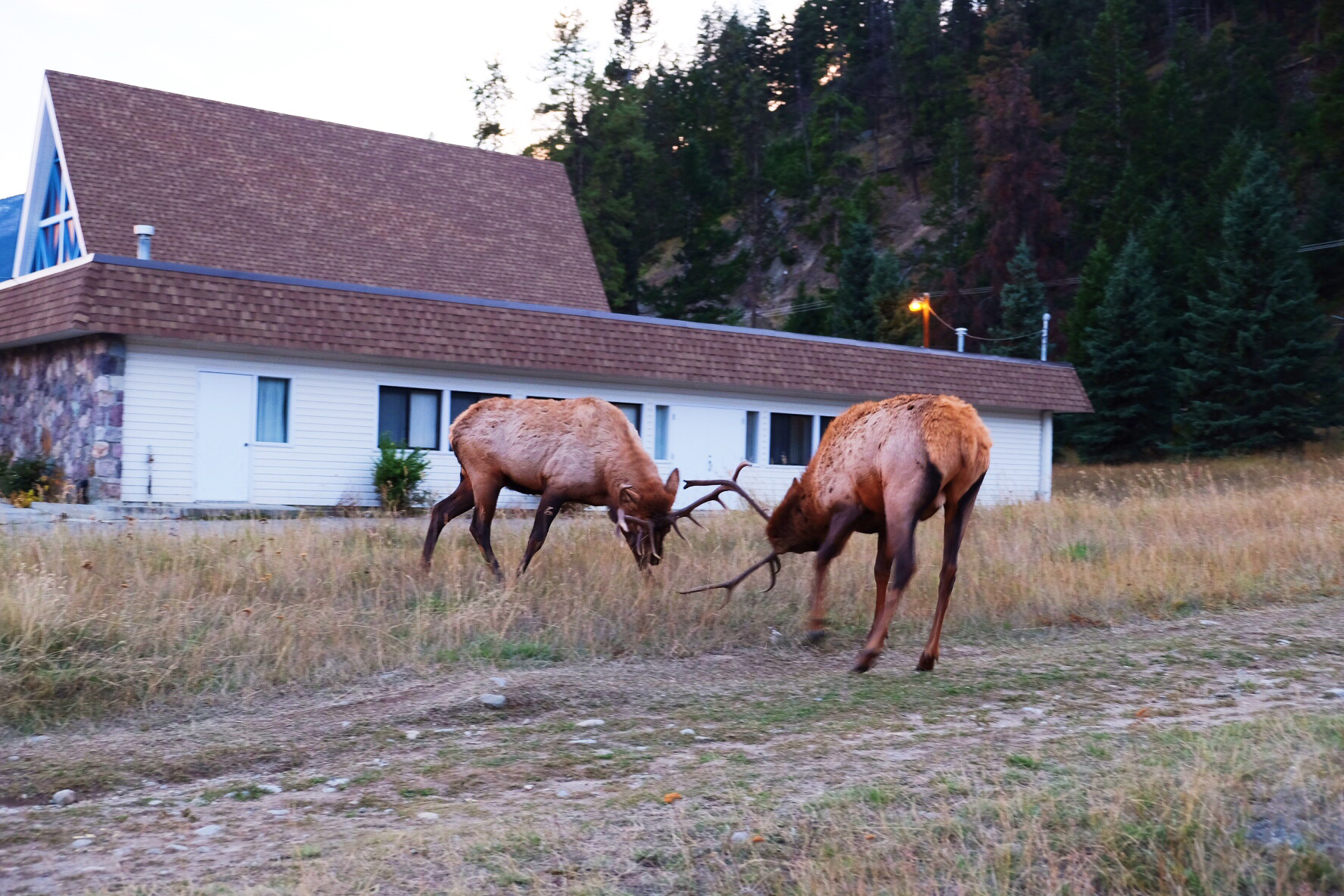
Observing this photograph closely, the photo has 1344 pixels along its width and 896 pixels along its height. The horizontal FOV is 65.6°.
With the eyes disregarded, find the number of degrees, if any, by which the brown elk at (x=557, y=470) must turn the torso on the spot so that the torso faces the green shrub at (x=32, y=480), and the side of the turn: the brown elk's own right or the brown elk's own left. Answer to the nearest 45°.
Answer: approximately 135° to the brown elk's own left

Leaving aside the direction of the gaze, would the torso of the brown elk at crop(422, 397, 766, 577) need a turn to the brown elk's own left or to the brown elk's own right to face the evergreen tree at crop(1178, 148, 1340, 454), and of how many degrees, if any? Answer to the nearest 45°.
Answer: approximately 45° to the brown elk's own left

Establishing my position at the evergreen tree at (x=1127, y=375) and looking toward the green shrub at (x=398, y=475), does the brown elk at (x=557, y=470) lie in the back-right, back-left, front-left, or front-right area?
front-left

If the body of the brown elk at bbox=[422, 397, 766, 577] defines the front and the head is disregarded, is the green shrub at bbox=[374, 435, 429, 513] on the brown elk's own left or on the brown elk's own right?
on the brown elk's own left

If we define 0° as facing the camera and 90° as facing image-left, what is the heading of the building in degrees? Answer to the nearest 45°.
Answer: approximately 45°

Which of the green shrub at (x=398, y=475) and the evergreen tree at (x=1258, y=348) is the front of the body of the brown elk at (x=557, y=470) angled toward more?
the evergreen tree

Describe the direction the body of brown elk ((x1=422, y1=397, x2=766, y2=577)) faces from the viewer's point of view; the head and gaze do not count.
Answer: to the viewer's right

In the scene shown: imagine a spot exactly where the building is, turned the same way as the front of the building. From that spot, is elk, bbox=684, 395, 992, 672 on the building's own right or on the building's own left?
on the building's own left

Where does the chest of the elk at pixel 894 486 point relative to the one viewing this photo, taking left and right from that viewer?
facing away from the viewer and to the left of the viewer
